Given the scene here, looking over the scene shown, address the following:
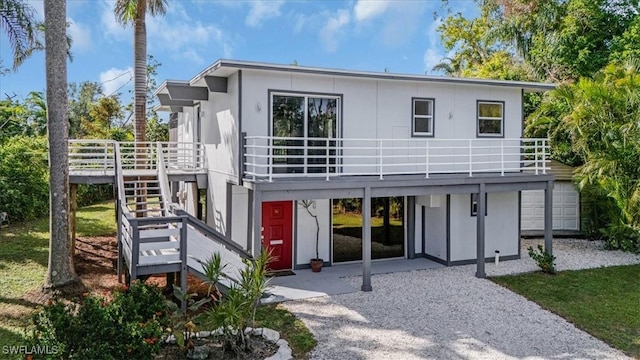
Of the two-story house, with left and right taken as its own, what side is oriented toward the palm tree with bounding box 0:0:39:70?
right

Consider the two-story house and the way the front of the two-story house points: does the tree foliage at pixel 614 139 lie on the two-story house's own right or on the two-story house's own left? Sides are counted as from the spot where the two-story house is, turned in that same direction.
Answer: on the two-story house's own left

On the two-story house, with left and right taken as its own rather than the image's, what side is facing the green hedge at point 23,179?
right

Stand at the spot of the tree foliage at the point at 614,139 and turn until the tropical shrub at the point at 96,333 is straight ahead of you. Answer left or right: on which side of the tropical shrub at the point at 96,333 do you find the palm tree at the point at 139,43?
right

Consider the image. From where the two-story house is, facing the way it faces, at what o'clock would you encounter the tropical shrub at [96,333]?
The tropical shrub is roughly at 1 o'clock from the two-story house.

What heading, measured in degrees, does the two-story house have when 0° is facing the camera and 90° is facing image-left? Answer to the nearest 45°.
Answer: approximately 0°
